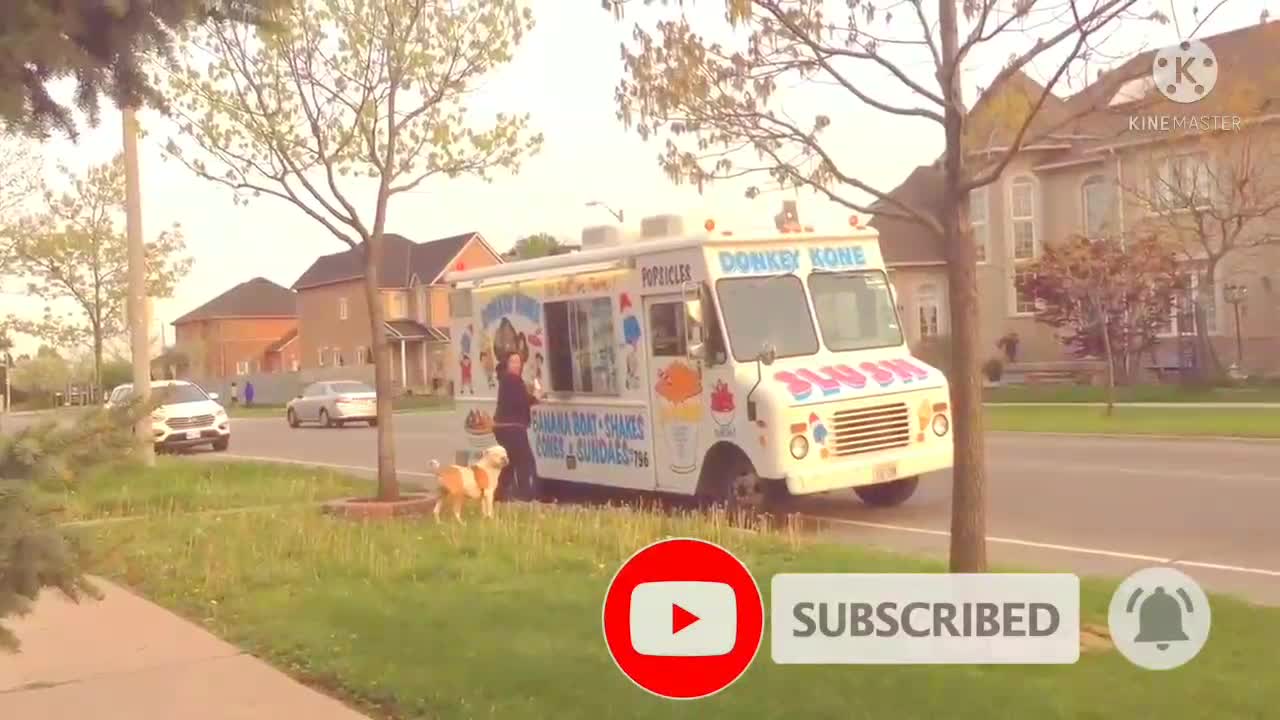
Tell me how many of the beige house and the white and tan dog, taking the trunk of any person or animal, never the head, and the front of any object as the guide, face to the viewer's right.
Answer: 1

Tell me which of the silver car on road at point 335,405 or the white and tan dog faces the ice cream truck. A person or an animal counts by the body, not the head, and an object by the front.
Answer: the white and tan dog

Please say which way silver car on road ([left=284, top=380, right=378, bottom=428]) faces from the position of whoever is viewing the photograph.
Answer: facing away from the viewer and to the left of the viewer

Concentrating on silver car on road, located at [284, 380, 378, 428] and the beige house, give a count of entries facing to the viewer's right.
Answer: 0

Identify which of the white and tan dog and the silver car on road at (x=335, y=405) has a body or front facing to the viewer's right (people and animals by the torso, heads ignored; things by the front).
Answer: the white and tan dog

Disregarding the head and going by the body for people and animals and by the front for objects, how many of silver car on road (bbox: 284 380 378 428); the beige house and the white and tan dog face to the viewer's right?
1

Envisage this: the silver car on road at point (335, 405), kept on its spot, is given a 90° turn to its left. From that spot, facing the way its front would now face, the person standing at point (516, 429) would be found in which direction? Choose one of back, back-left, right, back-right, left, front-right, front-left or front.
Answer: front-left

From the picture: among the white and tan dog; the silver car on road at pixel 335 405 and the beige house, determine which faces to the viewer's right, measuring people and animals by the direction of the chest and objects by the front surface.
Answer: the white and tan dog

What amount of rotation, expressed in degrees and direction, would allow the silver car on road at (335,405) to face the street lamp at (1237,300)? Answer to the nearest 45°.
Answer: approximately 180°

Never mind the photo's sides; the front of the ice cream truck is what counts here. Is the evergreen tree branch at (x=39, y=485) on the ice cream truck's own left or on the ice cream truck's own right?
on the ice cream truck's own right

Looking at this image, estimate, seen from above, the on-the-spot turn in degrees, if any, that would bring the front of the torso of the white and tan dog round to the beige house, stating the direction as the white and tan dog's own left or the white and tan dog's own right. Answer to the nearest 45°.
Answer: approximately 45° to the white and tan dog's own left

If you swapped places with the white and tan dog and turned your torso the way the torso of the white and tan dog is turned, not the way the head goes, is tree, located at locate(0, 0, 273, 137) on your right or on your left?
on your right

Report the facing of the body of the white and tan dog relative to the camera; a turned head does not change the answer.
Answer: to the viewer's right
